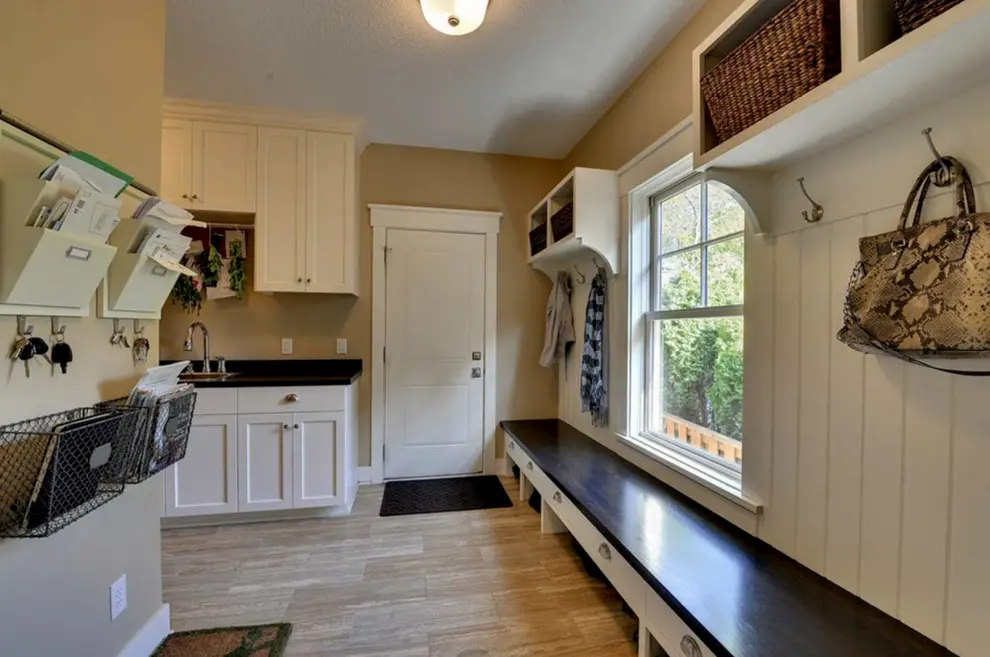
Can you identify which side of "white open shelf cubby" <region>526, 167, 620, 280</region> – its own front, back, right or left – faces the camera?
left

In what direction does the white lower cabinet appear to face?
toward the camera

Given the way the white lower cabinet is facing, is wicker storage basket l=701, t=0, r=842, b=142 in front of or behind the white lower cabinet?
in front

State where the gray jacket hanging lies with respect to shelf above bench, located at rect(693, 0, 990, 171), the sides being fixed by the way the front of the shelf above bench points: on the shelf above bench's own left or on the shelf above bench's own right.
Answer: on the shelf above bench's own right

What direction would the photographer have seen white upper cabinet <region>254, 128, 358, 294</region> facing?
facing the viewer

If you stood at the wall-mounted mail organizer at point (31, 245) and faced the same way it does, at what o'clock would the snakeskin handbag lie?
The snakeskin handbag is roughly at 12 o'clock from the wall-mounted mail organizer.

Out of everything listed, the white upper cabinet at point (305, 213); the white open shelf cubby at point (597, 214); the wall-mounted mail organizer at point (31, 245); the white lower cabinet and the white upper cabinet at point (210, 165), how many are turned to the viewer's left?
1

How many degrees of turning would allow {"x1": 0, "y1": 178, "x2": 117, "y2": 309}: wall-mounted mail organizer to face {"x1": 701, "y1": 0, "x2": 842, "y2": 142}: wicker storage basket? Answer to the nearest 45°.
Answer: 0° — it already faces it

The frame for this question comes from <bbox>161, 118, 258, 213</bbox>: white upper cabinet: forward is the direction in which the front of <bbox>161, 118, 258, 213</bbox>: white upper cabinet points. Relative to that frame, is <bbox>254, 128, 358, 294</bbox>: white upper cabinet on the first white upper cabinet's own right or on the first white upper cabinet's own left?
on the first white upper cabinet's own left

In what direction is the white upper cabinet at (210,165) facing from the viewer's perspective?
toward the camera

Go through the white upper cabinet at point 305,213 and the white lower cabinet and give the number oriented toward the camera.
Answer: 2

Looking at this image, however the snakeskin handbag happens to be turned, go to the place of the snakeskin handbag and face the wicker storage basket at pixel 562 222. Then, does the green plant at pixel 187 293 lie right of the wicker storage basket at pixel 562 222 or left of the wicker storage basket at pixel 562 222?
left

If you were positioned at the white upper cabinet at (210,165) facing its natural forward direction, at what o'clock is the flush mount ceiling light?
The flush mount ceiling light is roughly at 11 o'clock from the white upper cabinet.
